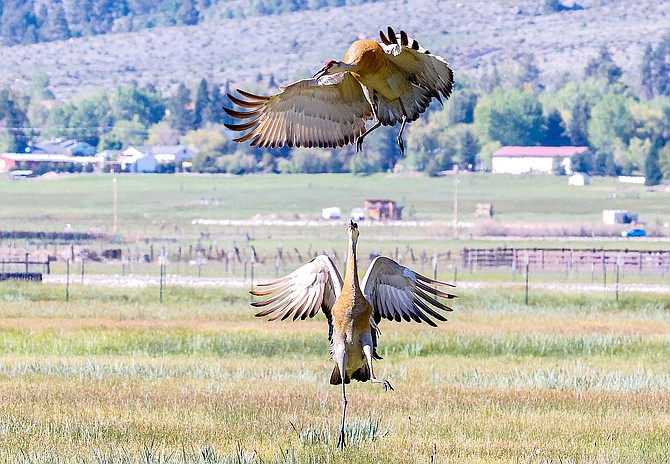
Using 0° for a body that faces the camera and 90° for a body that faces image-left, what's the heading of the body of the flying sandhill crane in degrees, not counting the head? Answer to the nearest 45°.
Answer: approximately 45°

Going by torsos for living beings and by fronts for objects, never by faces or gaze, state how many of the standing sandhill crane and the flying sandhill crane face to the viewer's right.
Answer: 0
